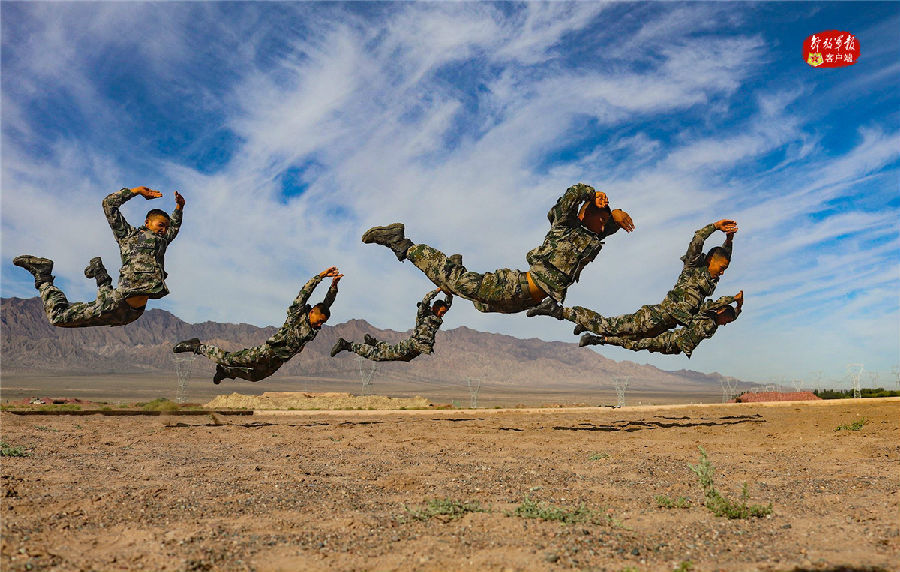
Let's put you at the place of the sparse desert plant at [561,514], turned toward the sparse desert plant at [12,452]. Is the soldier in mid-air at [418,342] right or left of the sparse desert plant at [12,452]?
right

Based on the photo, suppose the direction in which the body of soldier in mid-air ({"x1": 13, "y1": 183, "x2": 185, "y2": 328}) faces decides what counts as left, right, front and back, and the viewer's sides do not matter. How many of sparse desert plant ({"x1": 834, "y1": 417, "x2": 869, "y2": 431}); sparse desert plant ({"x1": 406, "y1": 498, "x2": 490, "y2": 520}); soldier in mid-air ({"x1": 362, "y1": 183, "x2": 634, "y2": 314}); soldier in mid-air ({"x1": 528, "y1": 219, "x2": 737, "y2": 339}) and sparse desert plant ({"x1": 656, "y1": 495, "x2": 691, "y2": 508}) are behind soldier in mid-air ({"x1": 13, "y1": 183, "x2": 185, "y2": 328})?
0

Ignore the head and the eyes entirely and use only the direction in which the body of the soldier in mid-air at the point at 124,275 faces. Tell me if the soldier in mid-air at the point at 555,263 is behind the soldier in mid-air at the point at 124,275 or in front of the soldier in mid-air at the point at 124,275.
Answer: in front

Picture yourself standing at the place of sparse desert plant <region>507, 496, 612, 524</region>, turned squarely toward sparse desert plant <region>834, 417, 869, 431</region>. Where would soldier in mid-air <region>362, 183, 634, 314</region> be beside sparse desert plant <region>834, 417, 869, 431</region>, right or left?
left

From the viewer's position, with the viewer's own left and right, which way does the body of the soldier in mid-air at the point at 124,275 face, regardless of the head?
facing the viewer and to the right of the viewer

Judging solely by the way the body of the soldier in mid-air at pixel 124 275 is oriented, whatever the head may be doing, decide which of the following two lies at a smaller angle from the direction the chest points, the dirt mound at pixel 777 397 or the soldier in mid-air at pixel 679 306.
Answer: the soldier in mid-air

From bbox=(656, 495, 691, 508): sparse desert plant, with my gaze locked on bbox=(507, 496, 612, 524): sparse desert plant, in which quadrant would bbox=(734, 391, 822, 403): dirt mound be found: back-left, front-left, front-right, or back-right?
back-right

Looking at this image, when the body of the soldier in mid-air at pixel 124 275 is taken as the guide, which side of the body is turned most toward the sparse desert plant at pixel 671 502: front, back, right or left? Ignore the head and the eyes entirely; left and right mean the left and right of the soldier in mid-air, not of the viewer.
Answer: front

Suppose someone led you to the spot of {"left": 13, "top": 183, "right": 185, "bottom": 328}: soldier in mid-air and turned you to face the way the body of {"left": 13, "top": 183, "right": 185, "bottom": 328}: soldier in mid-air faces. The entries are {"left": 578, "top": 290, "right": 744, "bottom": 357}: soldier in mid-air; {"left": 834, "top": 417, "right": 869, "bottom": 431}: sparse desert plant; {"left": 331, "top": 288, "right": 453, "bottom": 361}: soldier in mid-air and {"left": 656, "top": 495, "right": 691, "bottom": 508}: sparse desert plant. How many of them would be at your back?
0

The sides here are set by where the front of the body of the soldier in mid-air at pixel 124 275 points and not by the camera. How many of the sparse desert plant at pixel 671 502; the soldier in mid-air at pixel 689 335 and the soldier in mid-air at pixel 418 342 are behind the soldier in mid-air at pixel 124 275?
0

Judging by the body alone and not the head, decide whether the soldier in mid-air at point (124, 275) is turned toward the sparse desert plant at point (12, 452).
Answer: no

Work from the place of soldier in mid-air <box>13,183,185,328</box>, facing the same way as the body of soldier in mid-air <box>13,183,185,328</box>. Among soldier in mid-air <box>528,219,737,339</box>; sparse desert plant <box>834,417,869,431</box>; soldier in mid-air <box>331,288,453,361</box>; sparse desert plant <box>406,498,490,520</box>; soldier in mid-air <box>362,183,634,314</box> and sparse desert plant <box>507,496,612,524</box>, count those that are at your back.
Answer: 0

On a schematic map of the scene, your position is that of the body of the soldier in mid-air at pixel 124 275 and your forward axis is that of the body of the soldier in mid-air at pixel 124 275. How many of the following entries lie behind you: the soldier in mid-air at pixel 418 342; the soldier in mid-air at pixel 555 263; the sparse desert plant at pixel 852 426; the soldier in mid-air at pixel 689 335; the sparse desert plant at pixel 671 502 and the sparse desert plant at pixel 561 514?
0

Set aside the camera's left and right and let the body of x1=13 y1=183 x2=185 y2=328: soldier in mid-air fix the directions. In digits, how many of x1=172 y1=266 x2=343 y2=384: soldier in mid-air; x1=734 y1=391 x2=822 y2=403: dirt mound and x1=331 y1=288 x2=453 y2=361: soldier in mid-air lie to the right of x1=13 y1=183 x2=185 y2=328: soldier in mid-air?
0
